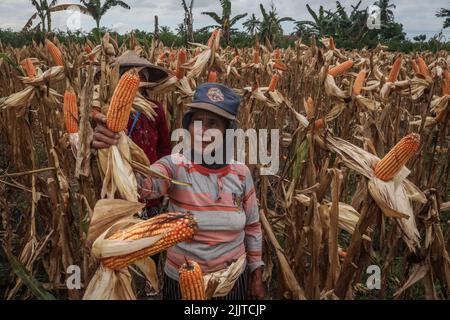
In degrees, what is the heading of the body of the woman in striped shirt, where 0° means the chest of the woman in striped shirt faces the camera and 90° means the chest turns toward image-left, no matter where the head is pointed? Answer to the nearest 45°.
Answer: approximately 0°

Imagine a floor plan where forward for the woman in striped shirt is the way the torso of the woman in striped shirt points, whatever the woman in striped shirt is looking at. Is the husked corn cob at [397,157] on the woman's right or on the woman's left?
on the woman's left

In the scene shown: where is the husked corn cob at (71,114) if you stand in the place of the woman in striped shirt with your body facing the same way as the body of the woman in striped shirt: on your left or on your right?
on your right
